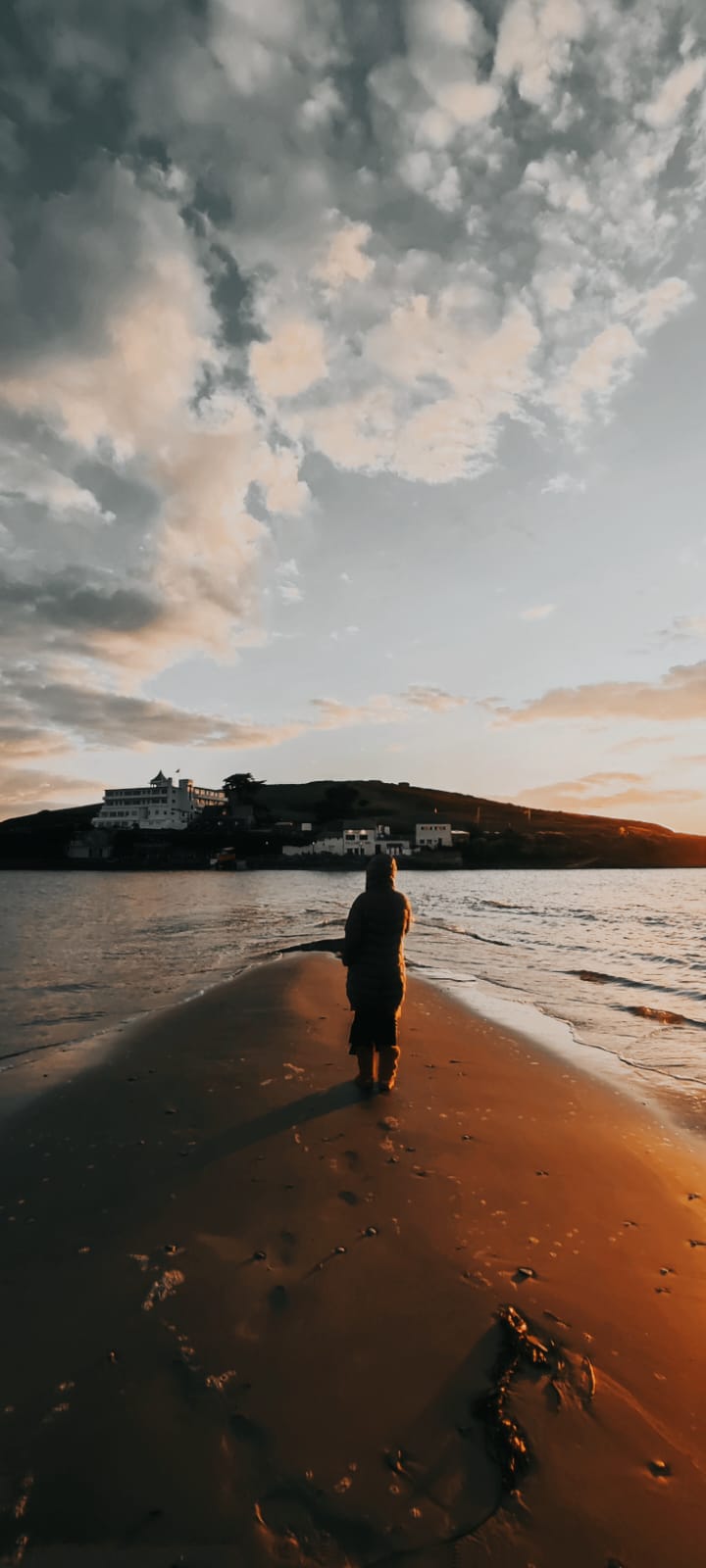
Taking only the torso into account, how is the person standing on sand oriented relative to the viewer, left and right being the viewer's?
facing away from the viewer
